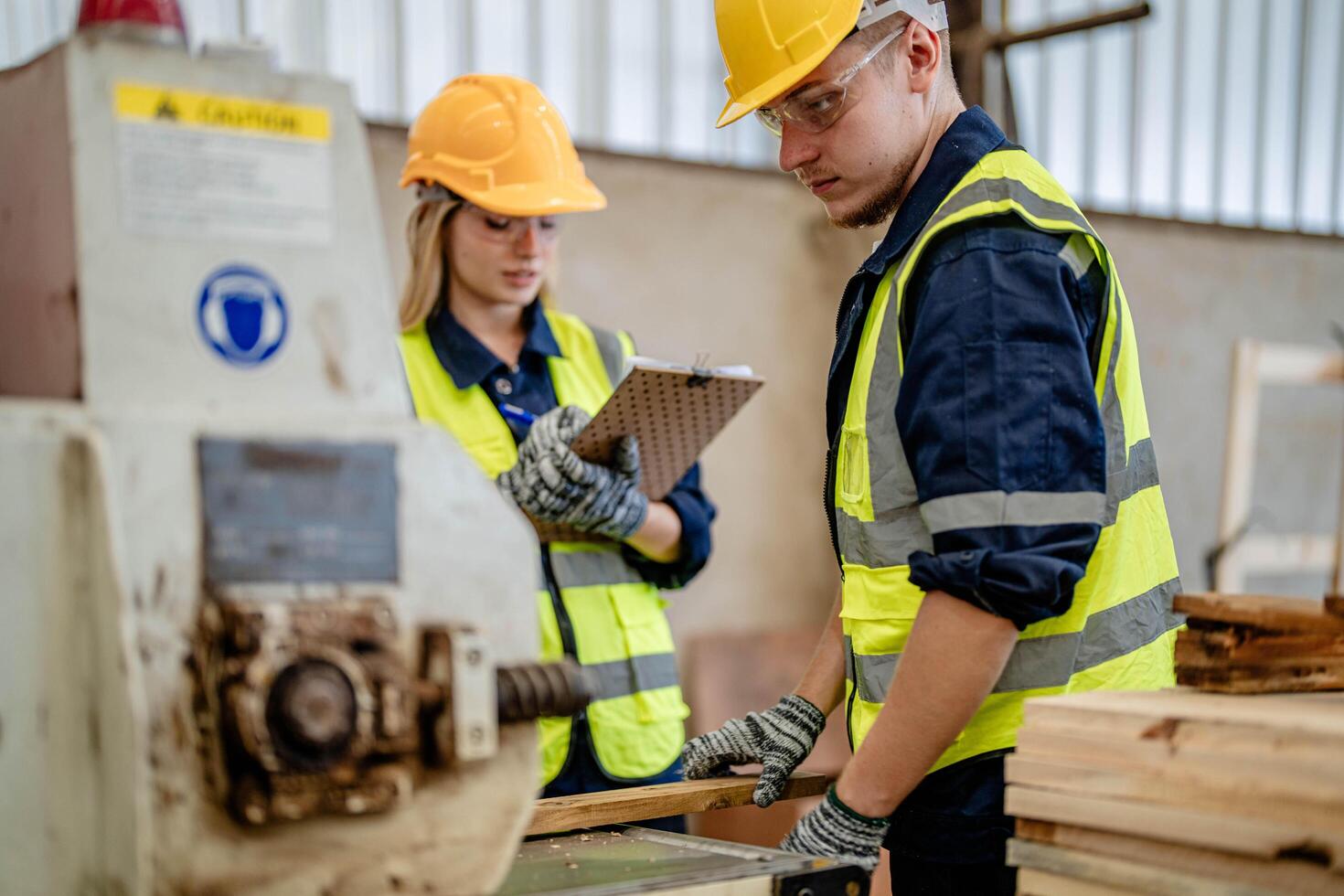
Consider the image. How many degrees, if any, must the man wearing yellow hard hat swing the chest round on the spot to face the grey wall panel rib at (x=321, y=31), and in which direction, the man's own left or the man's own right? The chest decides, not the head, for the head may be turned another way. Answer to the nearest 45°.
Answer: approximately 45° to the man's own right

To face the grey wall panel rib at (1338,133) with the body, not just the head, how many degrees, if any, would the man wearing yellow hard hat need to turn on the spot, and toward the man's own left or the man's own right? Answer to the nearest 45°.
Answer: approximately 90° to the man's own right

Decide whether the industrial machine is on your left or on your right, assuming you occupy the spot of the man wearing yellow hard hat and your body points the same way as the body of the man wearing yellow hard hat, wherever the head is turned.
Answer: on your left

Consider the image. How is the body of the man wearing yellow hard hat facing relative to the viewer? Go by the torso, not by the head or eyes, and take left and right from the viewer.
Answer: facing to the left of the viewer

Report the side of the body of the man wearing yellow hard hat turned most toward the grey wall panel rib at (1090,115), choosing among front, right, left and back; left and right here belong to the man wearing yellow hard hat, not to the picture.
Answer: right

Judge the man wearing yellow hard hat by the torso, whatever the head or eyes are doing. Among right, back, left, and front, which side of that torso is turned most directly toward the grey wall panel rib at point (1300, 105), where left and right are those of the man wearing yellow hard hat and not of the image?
right
